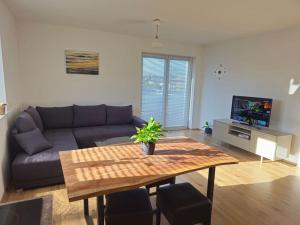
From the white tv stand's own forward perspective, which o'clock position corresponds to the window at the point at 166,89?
The window is roughly at 2 o'clock from the white tv stand.

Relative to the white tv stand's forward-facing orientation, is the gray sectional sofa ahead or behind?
ahead

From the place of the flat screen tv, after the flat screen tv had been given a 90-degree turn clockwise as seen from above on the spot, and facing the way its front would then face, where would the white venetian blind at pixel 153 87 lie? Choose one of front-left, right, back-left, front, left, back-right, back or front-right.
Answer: front-left

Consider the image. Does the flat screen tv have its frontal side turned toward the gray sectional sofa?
yes

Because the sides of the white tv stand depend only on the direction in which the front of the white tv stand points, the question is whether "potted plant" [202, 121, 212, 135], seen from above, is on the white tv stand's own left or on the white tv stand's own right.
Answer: on the white tv stand's own right

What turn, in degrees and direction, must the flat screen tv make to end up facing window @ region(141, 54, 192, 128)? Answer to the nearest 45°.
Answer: approximately 45° to its right

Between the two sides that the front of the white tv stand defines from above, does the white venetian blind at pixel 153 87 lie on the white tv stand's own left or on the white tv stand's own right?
on the white tv stand's own right

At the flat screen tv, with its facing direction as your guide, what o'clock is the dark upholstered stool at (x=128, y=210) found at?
The dark upholstered stool is roughly at 11 o'clock from the flat screen tv.

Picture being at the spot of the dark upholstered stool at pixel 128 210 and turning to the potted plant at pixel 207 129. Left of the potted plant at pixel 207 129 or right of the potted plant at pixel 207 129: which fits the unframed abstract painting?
left

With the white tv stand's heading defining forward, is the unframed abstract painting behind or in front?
in front

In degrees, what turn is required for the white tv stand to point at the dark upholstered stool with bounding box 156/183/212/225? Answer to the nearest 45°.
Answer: approximately 45° to its left

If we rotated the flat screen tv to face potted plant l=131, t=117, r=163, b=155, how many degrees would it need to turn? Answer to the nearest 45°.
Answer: approximately 45° to its left

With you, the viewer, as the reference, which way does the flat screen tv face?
facing the viewer and to the left of the viewer

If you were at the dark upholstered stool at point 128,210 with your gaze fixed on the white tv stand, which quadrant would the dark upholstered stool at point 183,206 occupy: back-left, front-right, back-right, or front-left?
front-right

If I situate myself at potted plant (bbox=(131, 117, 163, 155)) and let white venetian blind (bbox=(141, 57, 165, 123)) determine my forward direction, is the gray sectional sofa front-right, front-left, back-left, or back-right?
front-left
